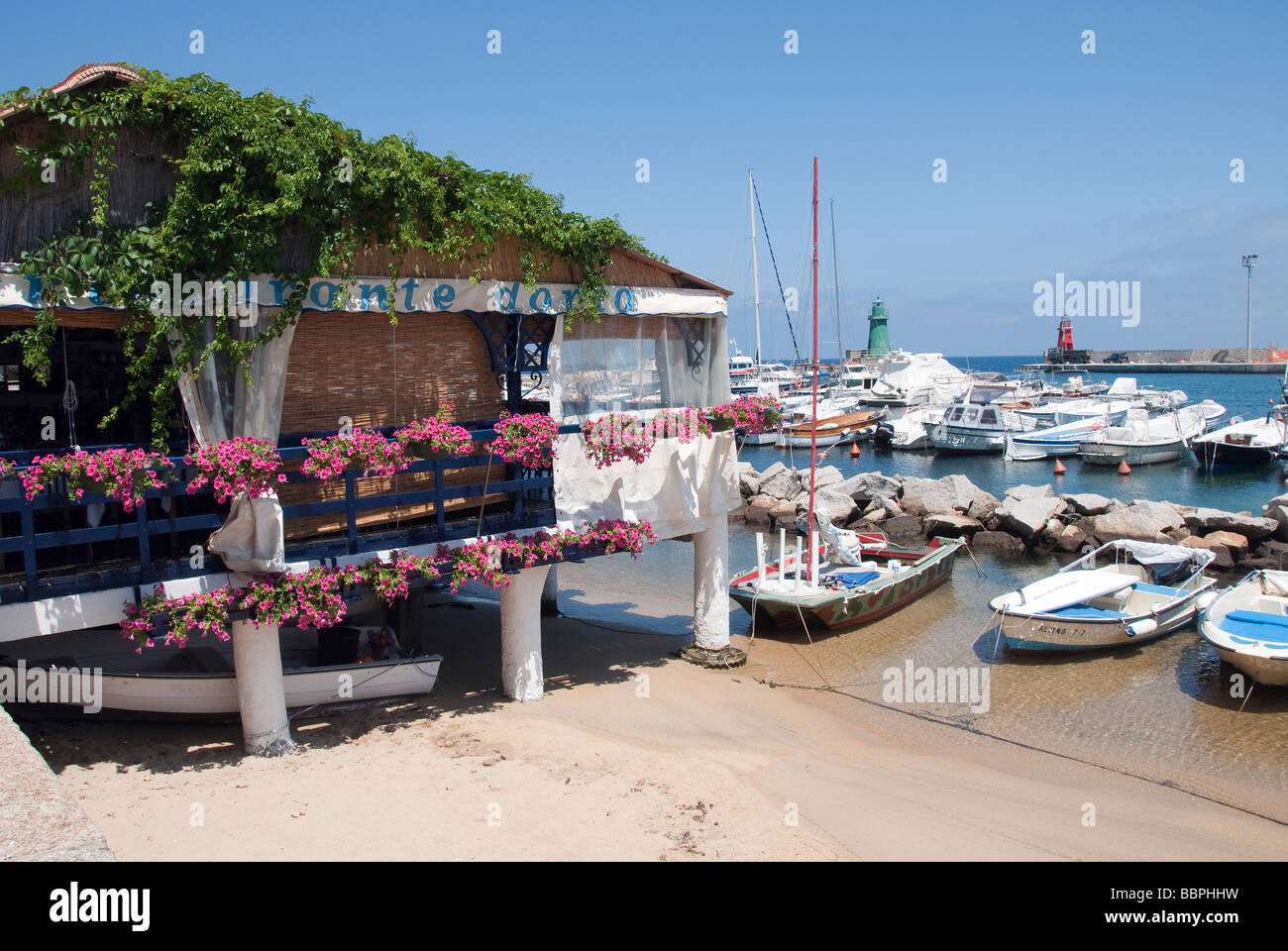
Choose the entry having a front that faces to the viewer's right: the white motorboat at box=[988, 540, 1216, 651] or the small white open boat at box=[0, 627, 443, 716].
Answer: the small white open boat at box=[0, 627, 443, 716]

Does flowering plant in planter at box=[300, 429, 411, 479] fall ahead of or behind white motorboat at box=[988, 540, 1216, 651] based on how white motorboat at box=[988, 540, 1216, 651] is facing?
ahead

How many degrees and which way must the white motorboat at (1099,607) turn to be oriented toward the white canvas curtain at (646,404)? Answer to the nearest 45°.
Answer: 0° — it already faces it

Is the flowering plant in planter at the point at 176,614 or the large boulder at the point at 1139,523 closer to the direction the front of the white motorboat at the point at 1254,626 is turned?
the flowering plant in planter

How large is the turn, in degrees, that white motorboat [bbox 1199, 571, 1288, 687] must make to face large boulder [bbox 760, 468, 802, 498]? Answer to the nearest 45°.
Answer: approximately 90° to its right

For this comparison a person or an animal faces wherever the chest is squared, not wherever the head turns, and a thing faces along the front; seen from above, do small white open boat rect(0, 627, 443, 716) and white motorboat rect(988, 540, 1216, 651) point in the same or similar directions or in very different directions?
very different directions

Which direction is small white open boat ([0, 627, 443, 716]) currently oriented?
to the viewer's right

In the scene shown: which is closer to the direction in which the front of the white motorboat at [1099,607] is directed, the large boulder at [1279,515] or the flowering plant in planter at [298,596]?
the flowering plant in planter

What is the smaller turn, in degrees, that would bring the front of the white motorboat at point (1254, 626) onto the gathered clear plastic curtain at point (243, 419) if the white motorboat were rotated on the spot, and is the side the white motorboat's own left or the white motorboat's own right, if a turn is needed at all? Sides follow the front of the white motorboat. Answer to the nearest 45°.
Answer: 0° — it already faces it

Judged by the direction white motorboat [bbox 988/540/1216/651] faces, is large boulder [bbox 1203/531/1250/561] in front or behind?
behind
